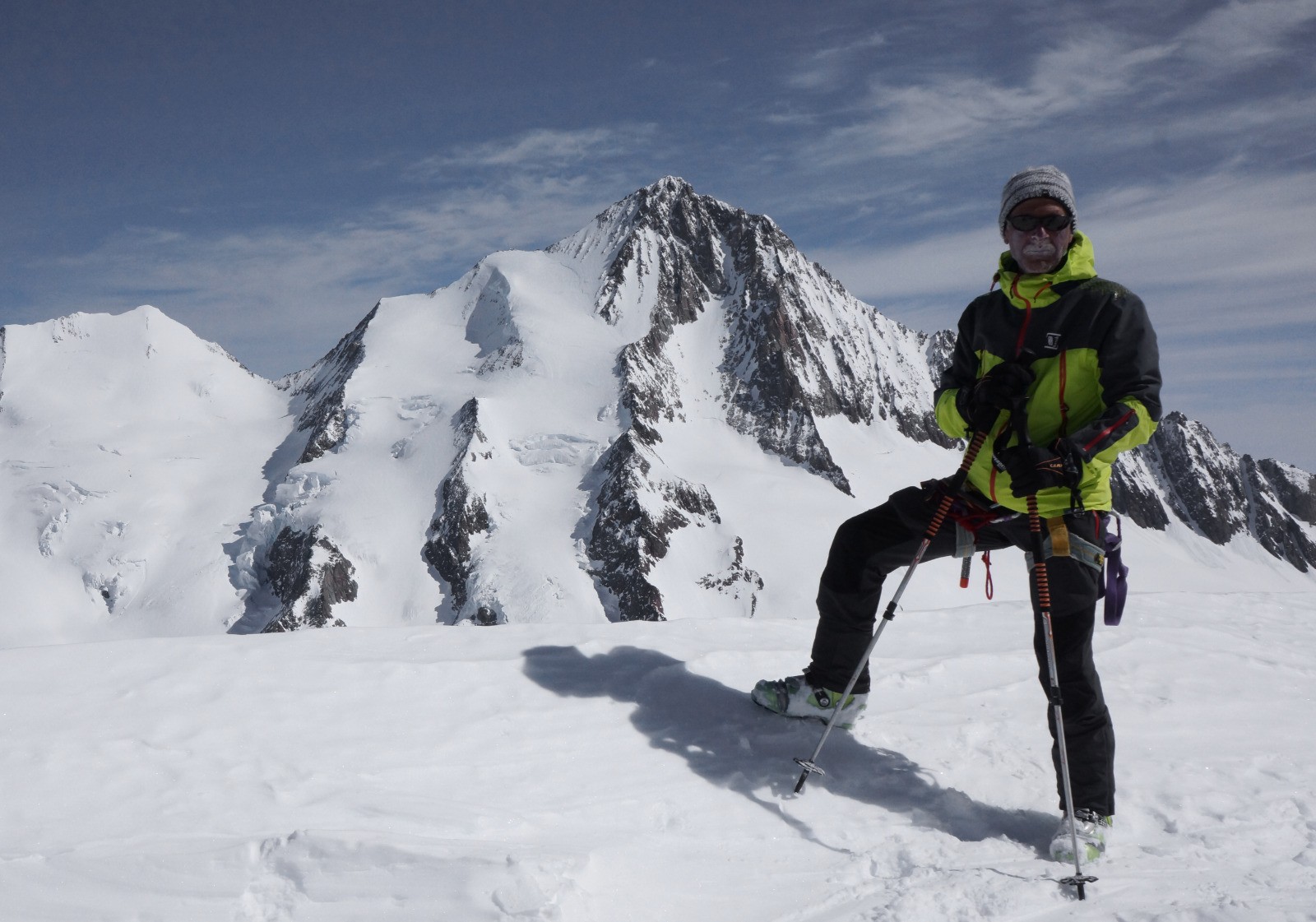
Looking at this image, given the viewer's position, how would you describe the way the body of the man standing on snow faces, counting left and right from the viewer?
facing the viewer and to the left of the viewer
